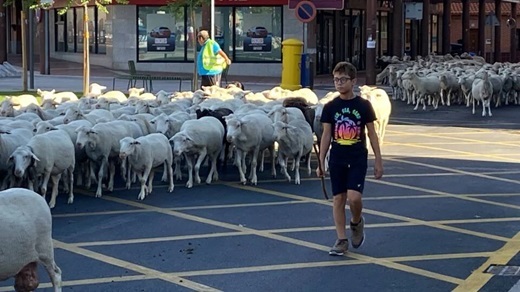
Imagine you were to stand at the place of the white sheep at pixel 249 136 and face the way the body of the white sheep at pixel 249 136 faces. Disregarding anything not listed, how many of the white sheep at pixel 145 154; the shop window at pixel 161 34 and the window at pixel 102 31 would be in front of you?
1

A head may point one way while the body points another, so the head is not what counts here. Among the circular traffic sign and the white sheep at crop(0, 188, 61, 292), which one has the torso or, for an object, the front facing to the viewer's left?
the white sheep

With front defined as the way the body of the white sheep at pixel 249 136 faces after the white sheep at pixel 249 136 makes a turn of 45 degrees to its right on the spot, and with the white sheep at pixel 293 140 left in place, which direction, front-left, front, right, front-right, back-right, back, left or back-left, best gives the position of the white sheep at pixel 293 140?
back

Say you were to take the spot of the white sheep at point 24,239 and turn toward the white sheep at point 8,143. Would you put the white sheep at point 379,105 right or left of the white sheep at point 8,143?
right

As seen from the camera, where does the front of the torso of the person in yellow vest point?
to the viewer's left

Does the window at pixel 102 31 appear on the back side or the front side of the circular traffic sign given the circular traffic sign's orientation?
on the back side

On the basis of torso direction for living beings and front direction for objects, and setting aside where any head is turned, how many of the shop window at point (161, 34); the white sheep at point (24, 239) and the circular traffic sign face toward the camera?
2

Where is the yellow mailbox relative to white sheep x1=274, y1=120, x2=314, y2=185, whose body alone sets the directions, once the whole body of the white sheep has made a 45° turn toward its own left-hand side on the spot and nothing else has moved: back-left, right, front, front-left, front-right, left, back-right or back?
back

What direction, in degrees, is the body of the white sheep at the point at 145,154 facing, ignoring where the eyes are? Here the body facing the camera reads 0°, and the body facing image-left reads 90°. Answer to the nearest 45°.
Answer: approximately 45°

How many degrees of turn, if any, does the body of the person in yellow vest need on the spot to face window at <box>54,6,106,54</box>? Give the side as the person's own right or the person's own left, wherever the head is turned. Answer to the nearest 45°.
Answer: approximately 90° to the person's own right

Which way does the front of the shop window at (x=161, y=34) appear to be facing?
toward the camera
